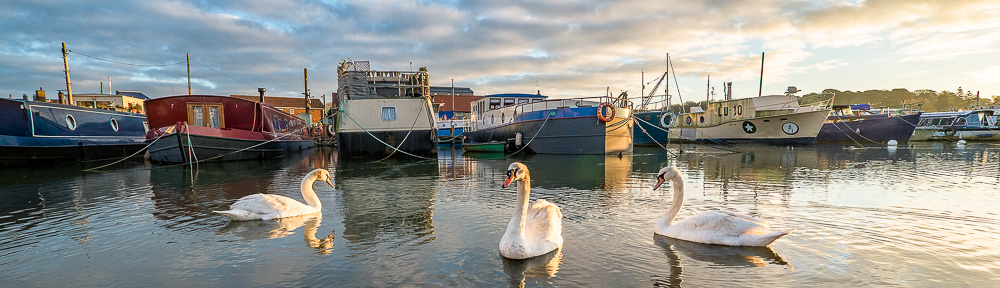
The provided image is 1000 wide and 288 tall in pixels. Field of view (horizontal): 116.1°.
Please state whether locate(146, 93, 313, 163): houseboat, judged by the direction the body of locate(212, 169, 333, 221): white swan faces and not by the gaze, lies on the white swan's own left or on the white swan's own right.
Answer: on the white swan's own left

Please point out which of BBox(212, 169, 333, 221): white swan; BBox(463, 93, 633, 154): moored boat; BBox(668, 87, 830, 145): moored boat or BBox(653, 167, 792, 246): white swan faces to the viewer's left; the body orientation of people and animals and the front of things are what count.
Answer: BBox(653, 167, 792, 246): white swan

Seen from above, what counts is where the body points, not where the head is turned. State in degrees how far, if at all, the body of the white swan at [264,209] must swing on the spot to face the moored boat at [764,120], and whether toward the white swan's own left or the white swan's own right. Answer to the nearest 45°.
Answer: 0° — it already faces it

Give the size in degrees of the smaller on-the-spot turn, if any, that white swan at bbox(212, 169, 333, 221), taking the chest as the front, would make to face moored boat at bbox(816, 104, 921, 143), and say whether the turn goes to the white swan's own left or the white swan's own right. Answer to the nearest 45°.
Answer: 0° — it already faces it

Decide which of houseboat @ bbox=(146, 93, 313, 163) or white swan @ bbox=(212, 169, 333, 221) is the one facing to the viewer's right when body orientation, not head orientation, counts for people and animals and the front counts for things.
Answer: the white swan

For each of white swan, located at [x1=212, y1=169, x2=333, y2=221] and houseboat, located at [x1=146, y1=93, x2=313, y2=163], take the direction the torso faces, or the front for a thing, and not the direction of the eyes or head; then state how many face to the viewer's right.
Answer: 1

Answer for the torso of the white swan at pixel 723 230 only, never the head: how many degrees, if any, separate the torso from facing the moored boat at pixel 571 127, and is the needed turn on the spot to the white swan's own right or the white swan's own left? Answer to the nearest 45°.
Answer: approximately 45° to the white swan's own right

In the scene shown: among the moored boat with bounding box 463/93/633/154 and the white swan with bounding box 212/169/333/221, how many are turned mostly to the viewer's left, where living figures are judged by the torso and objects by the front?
0

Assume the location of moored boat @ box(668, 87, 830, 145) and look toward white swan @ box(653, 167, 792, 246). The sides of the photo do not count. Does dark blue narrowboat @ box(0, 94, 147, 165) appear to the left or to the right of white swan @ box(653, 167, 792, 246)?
right

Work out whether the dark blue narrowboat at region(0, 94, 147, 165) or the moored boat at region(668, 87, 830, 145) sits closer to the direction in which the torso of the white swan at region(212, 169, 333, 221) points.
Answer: the moored boat
